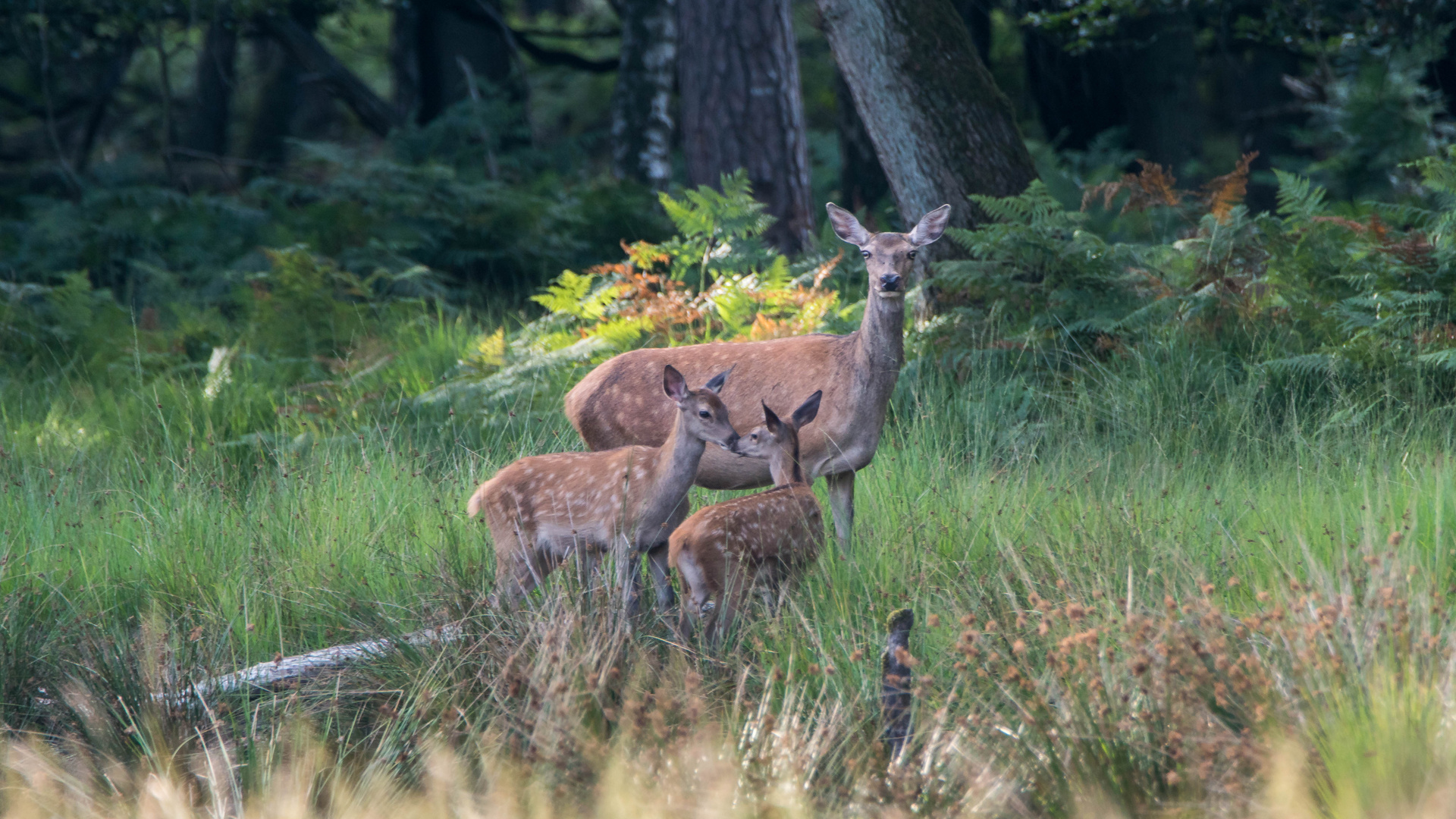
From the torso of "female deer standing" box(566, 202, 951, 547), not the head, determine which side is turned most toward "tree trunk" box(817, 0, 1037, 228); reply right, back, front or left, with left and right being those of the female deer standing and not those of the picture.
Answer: left

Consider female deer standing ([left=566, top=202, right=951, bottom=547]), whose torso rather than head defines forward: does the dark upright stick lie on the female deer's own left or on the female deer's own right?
on the female deer's own right

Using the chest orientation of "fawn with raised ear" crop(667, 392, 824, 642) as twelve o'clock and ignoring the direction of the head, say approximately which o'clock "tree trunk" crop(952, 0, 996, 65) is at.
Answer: The tree trunk is roughly at 11 o'clock from the fawn with raised ear.

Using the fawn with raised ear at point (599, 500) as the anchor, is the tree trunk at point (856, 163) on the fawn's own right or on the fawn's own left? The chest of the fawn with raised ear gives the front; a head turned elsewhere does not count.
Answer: on the fawn's own left

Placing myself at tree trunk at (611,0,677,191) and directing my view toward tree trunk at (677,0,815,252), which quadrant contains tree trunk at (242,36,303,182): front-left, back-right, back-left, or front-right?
back-right

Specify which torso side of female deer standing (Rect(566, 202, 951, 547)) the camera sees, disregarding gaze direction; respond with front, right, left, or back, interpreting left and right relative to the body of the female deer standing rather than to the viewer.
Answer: right

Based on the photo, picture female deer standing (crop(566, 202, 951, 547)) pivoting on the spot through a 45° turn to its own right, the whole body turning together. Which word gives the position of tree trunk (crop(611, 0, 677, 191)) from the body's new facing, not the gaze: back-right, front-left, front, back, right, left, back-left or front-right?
back-left

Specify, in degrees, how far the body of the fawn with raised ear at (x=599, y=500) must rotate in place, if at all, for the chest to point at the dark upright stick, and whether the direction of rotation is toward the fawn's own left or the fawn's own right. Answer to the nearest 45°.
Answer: approximately 45° to the fawn's own right

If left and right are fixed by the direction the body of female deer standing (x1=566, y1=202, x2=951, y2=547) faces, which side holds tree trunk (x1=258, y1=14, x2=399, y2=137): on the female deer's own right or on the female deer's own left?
on the female deer's own left

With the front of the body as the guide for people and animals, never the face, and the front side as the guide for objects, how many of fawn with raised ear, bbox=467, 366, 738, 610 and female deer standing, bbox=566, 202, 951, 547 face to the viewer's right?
2

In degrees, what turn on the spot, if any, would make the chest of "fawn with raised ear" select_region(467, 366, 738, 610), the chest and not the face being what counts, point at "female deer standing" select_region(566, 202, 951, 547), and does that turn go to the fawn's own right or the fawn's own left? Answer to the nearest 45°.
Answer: approximately 45° to the fawn's own left

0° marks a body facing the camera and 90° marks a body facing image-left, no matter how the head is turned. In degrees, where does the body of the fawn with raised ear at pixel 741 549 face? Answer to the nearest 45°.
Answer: approximately 225°

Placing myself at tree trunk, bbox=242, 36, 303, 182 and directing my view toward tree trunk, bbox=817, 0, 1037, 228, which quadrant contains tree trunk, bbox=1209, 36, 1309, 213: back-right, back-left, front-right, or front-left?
front-left

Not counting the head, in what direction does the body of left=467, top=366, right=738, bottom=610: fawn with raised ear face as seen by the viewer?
to the viewer's right

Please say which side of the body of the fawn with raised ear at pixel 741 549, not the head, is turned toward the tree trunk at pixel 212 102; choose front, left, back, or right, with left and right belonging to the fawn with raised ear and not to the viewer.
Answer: left
